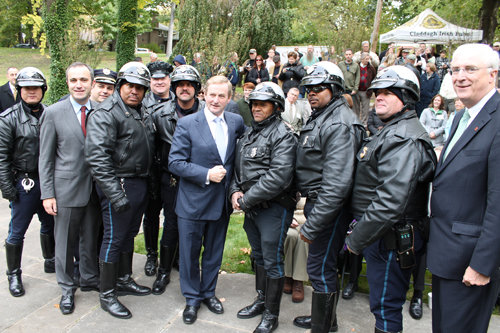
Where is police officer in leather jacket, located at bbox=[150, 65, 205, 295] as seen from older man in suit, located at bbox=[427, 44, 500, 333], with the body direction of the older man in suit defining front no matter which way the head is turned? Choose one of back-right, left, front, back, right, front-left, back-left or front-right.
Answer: front-right

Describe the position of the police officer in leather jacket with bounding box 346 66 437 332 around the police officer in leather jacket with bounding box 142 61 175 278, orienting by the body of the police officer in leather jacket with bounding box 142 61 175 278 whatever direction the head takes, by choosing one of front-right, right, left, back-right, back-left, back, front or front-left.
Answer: front-left

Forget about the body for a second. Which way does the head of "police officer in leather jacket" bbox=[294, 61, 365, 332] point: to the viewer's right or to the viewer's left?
to the viewer's left

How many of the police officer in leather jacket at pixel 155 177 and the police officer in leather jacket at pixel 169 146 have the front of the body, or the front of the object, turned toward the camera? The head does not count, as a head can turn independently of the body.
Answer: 2

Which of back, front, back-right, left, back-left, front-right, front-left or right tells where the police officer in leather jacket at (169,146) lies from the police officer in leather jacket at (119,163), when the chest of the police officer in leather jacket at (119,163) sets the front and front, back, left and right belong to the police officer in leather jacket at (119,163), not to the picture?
left

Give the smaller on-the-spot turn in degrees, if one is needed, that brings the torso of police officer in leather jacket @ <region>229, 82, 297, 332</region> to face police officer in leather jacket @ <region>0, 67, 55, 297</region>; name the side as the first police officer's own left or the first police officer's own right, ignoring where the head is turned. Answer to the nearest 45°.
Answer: approximately 45° to the first police officer's own right

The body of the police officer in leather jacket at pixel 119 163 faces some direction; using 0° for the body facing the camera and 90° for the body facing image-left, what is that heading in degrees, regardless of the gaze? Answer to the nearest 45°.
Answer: approximately 315°

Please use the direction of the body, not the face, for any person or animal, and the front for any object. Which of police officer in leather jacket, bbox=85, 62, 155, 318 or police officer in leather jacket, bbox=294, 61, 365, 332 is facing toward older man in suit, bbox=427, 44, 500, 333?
police officer in leather jacket, bbox=85, 62, 155, 318

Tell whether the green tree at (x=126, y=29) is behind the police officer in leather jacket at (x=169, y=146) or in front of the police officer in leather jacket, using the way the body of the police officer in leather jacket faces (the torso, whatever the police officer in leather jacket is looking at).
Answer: behind

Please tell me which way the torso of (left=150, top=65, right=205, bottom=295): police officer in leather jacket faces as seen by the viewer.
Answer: toward the camera

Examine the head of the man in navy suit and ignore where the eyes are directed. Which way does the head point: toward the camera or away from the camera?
toward the camera

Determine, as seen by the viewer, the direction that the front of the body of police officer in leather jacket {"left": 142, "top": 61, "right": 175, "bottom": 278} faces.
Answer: toward the camera

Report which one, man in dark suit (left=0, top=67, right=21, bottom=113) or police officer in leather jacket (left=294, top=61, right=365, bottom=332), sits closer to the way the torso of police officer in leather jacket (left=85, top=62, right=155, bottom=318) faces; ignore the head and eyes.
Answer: the police officer in leather jacket

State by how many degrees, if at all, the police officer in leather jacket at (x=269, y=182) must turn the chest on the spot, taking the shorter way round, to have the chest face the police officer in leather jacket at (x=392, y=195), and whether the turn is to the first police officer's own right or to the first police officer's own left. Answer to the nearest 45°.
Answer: approximately 90° to the first police officer's own left

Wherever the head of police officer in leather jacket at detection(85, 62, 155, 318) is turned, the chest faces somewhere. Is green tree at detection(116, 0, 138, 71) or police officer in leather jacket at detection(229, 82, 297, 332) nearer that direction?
the police officer in leather jacket

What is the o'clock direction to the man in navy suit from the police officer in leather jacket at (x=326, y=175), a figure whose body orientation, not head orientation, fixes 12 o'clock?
The man in navy suit is roughly at 2 o'clock from the police officer in leather jacket.
